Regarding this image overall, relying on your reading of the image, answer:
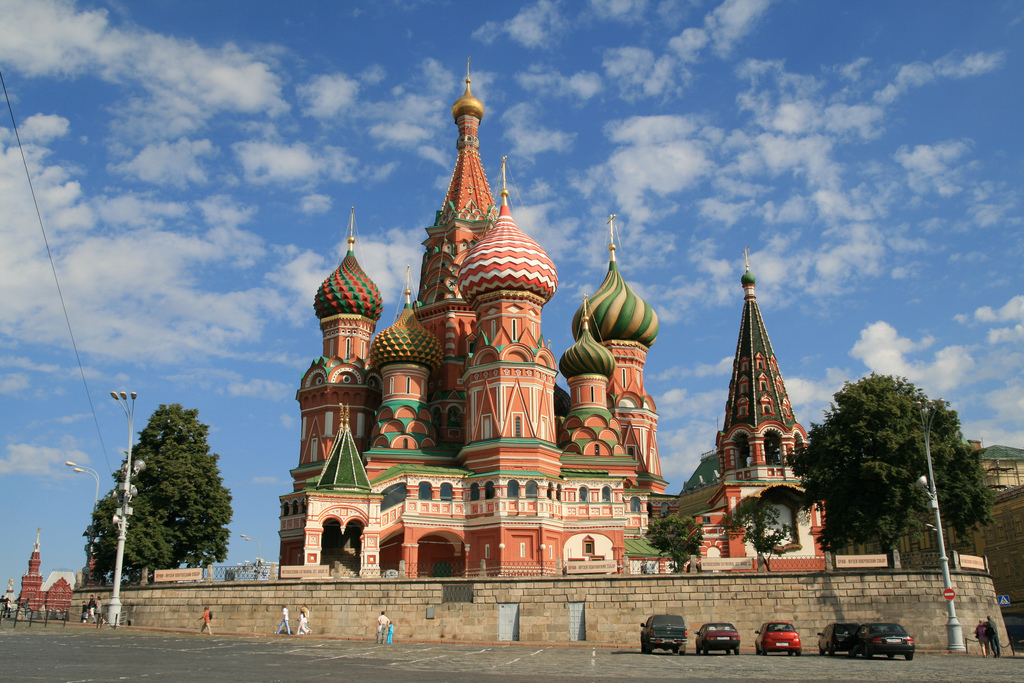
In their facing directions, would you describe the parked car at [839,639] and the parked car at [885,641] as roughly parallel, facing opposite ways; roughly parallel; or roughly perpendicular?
roughly parallel

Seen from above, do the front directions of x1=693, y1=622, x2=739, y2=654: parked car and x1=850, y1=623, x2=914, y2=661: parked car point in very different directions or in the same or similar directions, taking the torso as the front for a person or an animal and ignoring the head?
same or similar directions

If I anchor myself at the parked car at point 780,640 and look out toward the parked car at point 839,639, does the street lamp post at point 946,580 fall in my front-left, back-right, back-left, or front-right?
front-left

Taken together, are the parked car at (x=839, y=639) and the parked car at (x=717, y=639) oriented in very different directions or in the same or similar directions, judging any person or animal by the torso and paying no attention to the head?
same or similar directions
